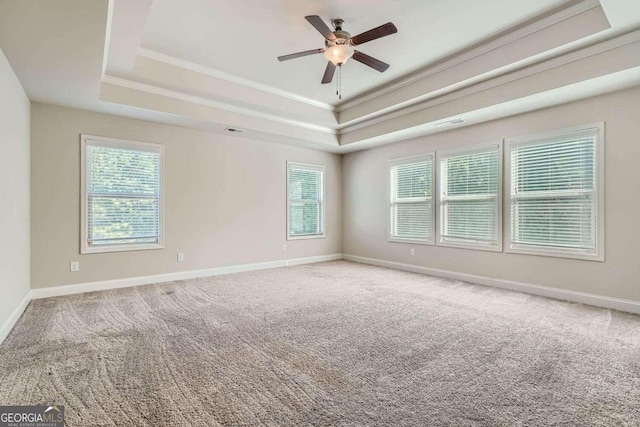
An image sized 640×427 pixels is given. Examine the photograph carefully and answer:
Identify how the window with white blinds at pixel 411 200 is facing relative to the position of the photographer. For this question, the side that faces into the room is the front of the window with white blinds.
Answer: facing the viewer and to the left of the viewer

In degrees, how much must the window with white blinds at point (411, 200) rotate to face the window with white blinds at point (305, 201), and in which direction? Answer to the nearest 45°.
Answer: approximately 45° to its right

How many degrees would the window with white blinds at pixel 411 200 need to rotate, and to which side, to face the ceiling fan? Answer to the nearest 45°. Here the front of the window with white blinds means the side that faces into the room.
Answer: approximately 45° to its left

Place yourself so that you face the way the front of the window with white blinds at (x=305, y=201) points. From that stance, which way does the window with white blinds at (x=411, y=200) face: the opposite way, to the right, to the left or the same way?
to the right

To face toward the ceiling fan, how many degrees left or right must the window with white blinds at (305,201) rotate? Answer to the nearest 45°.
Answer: approximately 45° to its right

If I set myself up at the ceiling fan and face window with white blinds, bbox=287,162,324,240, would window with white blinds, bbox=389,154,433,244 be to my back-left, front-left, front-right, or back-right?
front-right

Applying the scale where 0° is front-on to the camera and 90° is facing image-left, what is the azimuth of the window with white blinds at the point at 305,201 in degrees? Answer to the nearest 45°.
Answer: approximately 315°

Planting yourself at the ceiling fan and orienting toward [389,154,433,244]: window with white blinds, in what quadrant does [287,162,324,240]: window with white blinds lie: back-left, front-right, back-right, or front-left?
front-left

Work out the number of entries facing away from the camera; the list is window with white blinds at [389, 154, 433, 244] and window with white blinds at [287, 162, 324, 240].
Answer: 0

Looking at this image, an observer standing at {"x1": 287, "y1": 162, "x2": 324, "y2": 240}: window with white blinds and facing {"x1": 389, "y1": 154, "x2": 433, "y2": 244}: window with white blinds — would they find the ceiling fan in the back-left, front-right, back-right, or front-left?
front-right
